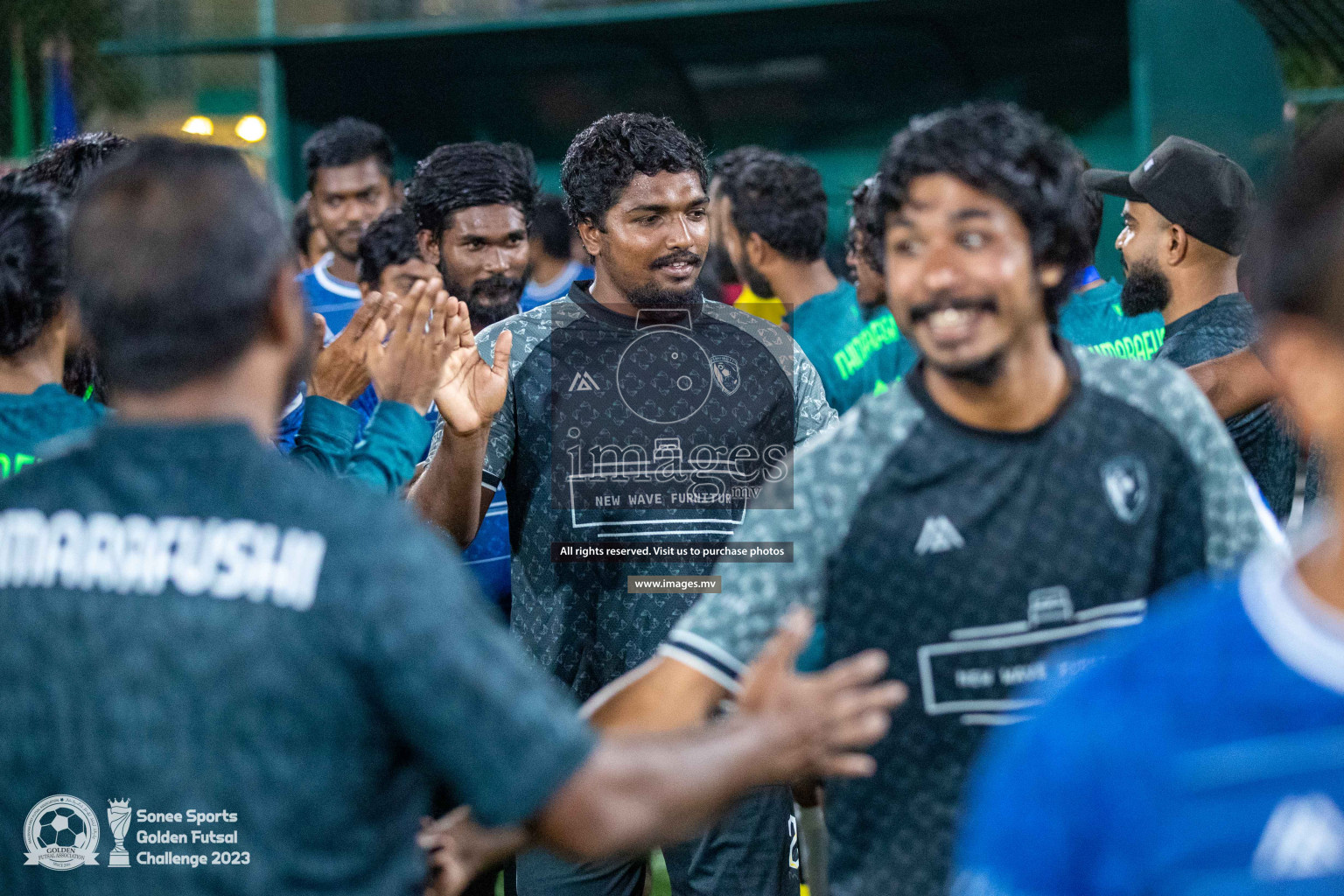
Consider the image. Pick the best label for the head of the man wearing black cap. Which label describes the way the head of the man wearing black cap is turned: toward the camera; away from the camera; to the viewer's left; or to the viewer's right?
to the viewer's left

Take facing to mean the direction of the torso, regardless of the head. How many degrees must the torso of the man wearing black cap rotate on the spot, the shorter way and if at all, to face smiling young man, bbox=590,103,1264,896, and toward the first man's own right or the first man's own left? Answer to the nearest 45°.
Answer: approximately 90° to the first man's own left

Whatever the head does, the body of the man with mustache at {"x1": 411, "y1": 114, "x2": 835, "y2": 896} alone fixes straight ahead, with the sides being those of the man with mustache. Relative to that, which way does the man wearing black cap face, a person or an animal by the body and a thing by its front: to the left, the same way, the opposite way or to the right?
to the right

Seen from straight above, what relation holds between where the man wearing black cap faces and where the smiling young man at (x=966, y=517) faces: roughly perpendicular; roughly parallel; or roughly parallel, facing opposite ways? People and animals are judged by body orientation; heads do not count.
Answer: roughly perpendicular

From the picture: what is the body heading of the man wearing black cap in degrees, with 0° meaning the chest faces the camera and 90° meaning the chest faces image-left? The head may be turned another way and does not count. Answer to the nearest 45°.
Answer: approximately 90°

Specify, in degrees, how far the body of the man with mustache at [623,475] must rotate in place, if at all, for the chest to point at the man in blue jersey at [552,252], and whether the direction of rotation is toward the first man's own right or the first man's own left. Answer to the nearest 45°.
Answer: approximately 180°

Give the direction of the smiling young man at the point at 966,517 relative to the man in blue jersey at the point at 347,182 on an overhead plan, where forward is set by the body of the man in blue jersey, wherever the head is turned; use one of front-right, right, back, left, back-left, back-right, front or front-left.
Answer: front

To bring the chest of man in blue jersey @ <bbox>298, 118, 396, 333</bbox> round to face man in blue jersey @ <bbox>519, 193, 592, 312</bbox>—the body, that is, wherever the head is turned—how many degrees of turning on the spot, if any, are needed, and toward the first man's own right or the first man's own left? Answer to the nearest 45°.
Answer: approximately 135° to the first man's own left

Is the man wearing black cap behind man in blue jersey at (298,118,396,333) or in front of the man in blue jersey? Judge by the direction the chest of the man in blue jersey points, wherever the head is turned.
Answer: in front

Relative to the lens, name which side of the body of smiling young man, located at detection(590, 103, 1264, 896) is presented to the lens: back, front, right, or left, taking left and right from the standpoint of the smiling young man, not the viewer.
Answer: front
